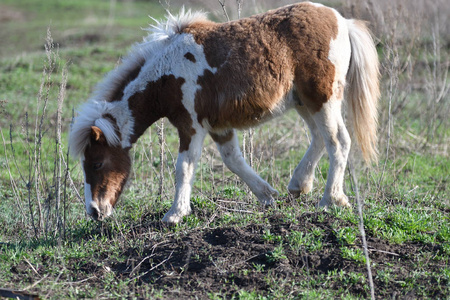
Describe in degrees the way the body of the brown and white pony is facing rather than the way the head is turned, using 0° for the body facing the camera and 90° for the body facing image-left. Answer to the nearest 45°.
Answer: approximately 90°

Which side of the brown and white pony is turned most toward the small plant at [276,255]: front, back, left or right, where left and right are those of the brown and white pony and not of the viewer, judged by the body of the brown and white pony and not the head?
left

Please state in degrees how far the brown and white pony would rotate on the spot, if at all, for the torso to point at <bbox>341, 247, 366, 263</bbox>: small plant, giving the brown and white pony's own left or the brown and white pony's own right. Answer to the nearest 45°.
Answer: approximately 135° to the brown and white pony's own left

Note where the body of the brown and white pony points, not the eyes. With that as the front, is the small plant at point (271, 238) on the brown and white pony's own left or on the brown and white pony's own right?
on the brown and white pony's own left

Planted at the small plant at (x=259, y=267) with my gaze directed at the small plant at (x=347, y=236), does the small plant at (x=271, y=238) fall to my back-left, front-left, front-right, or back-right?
front-left
